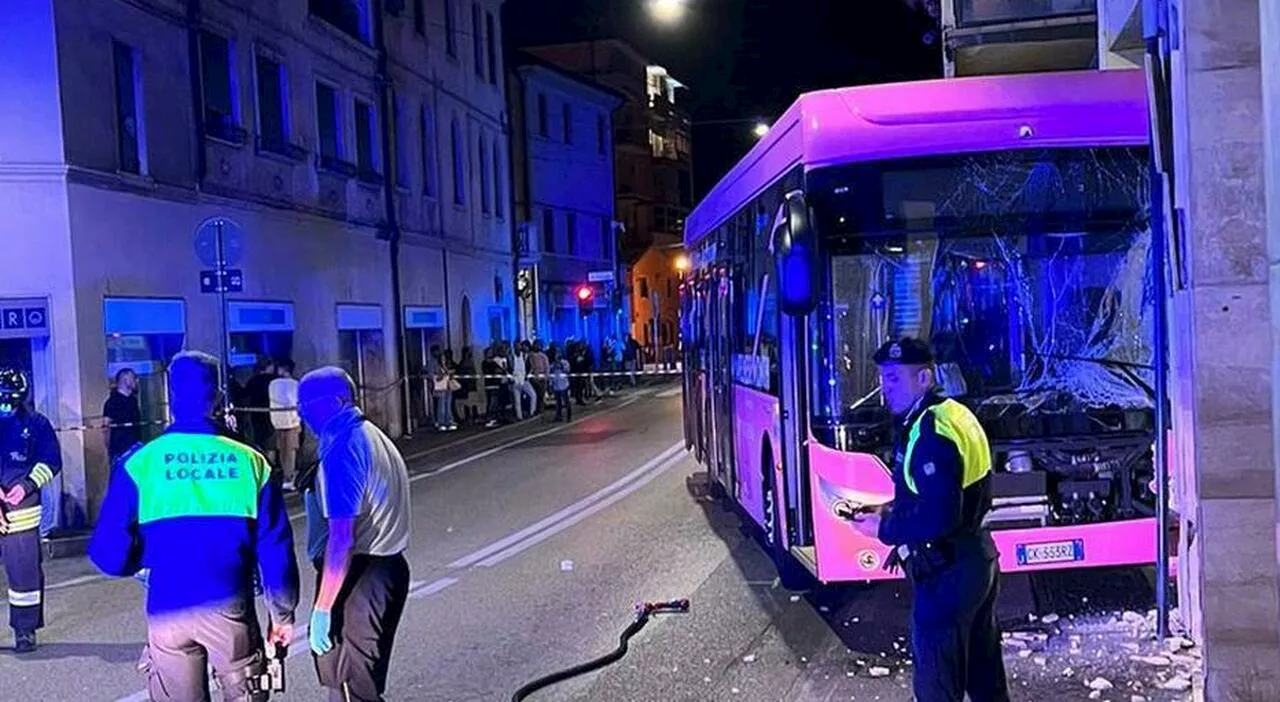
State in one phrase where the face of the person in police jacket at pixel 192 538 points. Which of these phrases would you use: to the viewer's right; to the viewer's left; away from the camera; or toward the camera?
away from the camera

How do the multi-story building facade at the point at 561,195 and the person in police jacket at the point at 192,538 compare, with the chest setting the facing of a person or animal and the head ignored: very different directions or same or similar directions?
very different directions

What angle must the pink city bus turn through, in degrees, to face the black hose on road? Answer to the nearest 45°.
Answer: approximately 90° to its right

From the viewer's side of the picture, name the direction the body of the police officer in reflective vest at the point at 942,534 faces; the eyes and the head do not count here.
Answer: to the viewer's left

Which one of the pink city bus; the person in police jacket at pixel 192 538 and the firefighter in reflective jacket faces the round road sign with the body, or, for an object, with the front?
the person in police jacket

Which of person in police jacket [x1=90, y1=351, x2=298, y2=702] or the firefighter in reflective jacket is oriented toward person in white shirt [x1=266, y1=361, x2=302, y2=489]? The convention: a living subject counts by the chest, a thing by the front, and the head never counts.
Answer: the person in police jacket

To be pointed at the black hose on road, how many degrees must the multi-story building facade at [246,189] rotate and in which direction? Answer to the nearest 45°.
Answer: approximately 45° to its right

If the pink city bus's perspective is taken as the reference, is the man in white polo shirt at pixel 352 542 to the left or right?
on its right

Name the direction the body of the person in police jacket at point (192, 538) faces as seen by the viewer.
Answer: away from the camera

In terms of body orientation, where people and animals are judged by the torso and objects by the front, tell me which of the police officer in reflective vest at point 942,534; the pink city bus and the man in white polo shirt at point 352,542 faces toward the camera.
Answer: the pink city bus

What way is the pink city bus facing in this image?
toward the camera

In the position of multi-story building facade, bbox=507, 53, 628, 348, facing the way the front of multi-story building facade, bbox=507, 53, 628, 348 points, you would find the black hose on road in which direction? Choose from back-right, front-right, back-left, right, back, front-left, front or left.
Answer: front-right

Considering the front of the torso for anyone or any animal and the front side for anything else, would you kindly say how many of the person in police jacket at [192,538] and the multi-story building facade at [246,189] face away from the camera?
1

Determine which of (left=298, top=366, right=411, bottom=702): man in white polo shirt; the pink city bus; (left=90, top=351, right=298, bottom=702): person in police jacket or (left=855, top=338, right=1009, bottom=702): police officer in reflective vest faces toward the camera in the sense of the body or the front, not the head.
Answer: the pink city bus

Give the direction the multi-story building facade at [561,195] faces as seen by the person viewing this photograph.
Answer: facing the viewer and to the right of the viewer

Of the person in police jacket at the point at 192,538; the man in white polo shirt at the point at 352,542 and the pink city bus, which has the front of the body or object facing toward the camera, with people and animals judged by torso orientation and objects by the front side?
the pink city bus
